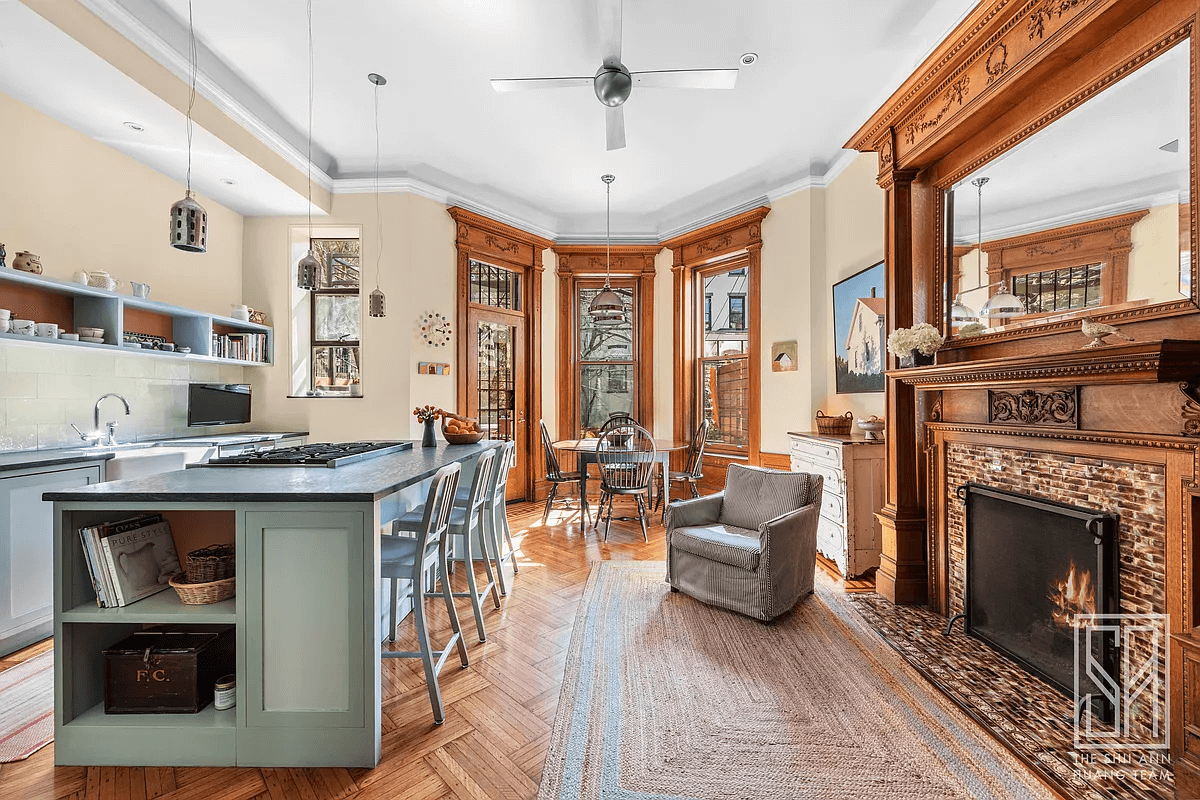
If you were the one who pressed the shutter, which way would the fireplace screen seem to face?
facing the viewer and to the left of the viewer

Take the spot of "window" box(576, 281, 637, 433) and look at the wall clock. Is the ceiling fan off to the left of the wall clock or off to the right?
left

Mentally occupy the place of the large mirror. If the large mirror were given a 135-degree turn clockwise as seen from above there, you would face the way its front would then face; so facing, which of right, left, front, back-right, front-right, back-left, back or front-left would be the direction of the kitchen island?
back-left

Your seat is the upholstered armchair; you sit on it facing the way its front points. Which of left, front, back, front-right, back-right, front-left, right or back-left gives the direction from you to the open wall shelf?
front-right

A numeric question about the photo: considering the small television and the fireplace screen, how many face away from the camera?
0

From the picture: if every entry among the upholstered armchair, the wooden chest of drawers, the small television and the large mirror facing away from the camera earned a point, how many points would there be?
0

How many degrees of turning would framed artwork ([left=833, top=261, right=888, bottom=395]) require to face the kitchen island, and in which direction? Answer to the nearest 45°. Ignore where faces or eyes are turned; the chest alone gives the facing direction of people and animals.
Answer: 0° — it already faces it

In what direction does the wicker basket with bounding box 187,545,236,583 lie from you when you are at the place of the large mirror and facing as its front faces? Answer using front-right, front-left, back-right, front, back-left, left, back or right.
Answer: front

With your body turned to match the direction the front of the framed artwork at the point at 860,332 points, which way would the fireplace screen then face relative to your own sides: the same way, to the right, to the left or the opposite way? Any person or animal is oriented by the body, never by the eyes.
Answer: the same way

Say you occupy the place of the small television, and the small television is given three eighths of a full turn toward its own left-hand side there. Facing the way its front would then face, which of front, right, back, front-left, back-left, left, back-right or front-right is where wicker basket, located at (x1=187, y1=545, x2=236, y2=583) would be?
back

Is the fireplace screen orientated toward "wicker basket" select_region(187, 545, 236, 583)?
yes

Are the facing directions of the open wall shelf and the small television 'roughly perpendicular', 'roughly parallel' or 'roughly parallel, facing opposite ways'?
roughly parallel

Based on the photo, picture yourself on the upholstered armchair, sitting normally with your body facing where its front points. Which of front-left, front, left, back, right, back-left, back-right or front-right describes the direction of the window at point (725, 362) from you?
back-right
